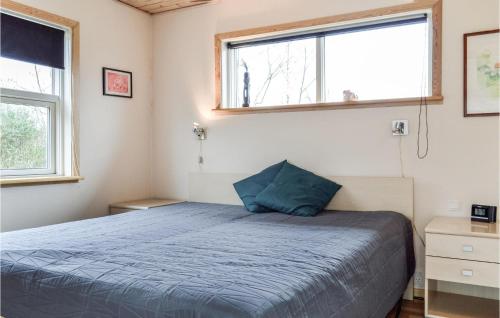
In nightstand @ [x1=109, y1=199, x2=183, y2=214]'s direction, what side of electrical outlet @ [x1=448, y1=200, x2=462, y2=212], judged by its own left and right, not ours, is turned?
right

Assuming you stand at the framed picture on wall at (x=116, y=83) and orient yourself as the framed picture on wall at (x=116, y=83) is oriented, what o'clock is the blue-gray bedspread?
The blue-gray bedspread is roughly at 1 o'clock from the framed picture on wall.

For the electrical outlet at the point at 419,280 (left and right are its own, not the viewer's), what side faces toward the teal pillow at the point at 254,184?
right

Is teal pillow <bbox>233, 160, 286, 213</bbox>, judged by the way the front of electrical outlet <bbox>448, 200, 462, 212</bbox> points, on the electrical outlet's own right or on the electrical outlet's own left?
on the electrical outlet's own right

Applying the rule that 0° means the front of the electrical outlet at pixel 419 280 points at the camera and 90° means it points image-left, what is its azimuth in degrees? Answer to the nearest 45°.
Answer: approximately 0°

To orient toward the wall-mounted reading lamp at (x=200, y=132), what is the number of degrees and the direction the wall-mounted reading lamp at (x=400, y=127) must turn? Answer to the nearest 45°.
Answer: approximately 90° to its right

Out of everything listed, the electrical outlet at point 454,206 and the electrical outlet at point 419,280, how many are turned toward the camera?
2
